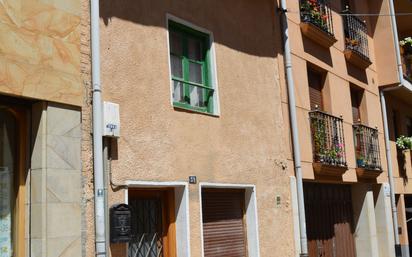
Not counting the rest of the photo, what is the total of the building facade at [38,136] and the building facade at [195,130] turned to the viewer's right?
0
